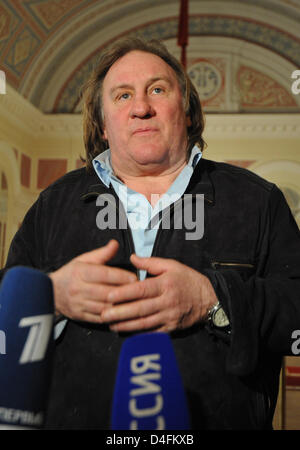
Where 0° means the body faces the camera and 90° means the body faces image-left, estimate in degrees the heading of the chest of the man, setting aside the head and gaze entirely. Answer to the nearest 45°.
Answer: approximately 0°

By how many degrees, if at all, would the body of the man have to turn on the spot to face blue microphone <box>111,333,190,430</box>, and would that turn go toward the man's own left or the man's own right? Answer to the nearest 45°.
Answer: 0° — they already face it

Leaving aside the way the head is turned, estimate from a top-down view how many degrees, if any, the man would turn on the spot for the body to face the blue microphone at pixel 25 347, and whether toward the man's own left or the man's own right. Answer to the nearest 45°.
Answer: approximately 45° to the man's own right
